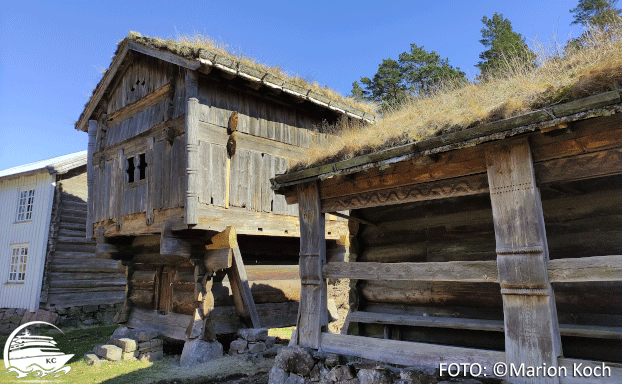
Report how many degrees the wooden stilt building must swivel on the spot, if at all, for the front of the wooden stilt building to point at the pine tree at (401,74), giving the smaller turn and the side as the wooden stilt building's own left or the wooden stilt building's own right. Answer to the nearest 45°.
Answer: approximately 180°

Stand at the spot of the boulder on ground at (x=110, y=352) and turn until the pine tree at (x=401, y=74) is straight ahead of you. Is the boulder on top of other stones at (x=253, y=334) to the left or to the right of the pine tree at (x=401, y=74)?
right

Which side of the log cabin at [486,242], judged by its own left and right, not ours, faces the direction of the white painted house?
right

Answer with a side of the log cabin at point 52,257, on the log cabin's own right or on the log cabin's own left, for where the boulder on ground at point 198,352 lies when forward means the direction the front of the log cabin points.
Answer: on the log cabin's own left

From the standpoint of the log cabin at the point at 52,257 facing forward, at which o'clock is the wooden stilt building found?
The wooden stilt building is roughly at 10 o'clock from the log cabin.

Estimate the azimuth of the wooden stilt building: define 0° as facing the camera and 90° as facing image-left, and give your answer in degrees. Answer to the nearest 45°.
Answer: approximately 45°

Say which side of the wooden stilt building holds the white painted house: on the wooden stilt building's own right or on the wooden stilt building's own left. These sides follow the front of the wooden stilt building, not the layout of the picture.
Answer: on the wooden stilt building's own right

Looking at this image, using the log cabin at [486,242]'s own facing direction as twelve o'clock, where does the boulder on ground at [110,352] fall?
The boulder on ground is roughly at 2 o'clock from the log cabin.

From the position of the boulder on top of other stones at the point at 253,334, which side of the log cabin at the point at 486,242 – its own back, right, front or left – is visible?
right

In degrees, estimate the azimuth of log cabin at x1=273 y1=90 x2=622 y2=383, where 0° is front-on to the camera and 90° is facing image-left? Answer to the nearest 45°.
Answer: approximately 45°

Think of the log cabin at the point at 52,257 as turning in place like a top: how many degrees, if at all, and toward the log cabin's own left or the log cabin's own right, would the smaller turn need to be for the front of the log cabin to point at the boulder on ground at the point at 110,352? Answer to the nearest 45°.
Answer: approximately 45° to the log cabin's own left
